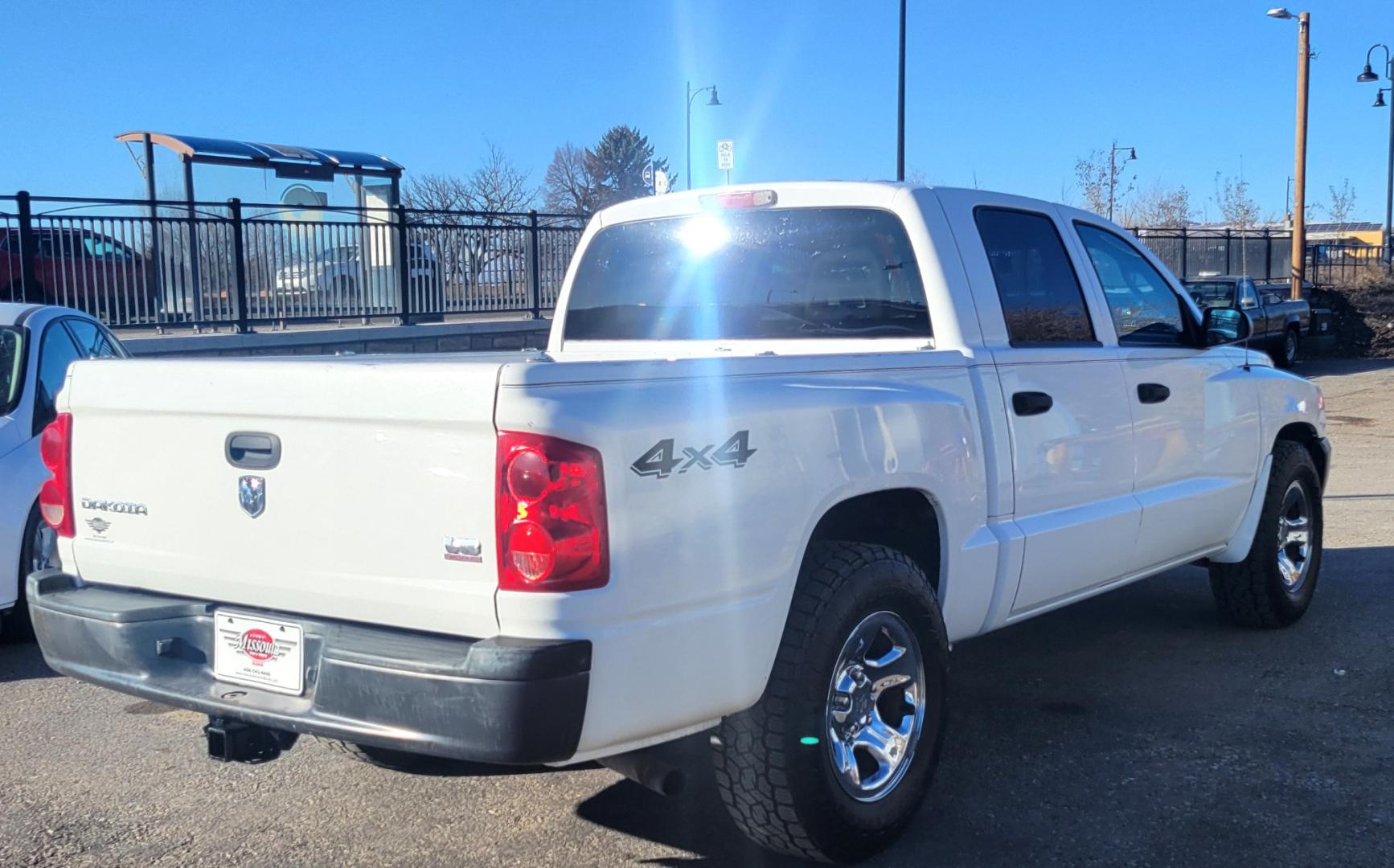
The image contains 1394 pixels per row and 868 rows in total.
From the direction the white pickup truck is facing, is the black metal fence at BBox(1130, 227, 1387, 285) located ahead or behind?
ahead

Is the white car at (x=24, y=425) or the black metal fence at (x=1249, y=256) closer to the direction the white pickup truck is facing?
the black metal fence

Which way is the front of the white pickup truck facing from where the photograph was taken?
facing away from the viewer and to the right of the viewer

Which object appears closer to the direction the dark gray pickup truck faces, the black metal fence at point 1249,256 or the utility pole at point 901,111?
the utility pole

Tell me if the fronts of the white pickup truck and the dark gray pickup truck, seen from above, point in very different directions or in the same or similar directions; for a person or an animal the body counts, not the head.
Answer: very different directions

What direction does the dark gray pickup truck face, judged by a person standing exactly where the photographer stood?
facing the viewer and to the left of the viewer

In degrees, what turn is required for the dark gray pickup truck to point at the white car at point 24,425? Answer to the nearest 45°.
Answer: approximately 45° to its left

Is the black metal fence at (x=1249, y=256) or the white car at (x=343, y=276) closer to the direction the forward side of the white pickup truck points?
the black metal fence

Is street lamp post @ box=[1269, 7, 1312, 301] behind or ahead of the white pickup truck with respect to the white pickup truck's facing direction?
ahead

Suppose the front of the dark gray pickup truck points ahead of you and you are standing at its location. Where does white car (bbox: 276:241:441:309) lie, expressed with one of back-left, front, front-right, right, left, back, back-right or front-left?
front

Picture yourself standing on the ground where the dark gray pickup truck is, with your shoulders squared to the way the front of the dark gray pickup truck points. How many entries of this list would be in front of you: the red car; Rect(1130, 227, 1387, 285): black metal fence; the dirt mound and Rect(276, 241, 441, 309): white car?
2

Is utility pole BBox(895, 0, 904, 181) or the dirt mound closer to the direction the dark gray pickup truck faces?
the utility pole

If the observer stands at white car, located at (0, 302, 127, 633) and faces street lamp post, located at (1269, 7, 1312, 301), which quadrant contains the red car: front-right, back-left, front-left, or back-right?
front-left

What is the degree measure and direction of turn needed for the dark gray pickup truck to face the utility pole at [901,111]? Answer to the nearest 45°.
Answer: approximately 45° to its right
